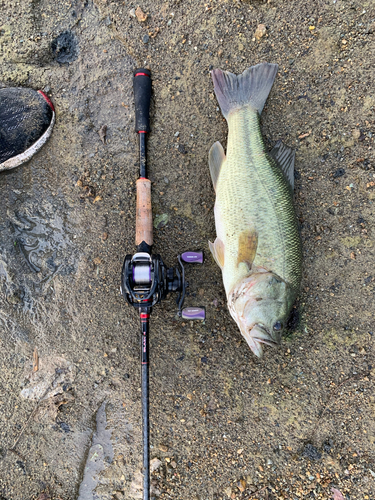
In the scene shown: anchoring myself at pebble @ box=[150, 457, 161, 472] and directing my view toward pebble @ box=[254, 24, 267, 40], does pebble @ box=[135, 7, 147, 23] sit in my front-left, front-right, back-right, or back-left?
front-left

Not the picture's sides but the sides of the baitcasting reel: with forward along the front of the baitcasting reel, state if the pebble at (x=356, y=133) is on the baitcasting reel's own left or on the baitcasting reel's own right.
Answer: on the baitcasting reel's own left

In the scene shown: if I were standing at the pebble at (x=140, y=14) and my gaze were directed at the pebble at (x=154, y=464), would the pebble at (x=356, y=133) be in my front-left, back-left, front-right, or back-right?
front-left
